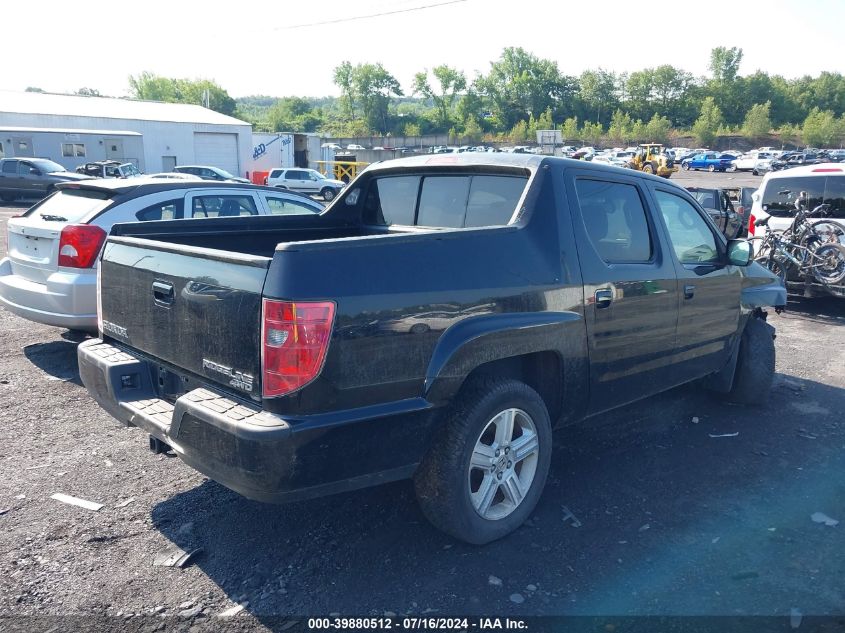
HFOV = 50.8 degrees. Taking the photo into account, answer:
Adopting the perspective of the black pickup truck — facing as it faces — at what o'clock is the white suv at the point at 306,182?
The white suv is roughly at 10 o'clock from the black pickup truck.

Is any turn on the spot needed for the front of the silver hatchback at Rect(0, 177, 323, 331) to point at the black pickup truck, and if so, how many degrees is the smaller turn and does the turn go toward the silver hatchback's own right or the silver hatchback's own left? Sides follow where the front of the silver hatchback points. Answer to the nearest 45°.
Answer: approximately 90° to the silver hatchback's own right

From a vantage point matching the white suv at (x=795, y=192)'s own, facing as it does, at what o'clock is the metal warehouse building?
The metal warehouse building is roughly at 10 o'clock from the white suv.

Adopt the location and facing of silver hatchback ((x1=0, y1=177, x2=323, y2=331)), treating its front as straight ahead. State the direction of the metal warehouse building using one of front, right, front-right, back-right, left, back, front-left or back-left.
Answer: front-left

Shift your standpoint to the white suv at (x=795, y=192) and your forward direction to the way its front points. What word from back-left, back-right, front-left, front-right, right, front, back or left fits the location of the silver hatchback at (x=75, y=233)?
back-left

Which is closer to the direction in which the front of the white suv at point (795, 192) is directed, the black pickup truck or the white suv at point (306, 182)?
the white suv

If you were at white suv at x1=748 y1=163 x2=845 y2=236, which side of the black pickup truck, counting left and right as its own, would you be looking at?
front

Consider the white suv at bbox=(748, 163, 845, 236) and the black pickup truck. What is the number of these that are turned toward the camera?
0

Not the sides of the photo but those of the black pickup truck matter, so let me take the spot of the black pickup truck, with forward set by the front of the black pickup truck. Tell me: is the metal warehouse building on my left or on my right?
on my left

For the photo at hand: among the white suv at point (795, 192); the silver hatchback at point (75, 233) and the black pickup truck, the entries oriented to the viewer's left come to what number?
0

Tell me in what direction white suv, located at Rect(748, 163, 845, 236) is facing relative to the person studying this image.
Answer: facing away from the viewer

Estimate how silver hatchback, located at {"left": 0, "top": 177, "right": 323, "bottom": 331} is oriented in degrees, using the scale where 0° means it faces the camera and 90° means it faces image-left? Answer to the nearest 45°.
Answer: approximately 225°

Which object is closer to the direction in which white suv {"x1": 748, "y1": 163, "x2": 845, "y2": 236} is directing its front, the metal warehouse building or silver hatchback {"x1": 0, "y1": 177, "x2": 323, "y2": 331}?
the metal warehouse building

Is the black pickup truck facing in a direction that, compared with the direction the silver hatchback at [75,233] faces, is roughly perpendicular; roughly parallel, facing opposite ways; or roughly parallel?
roughly parallel

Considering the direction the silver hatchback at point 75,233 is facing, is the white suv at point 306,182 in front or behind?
in front
